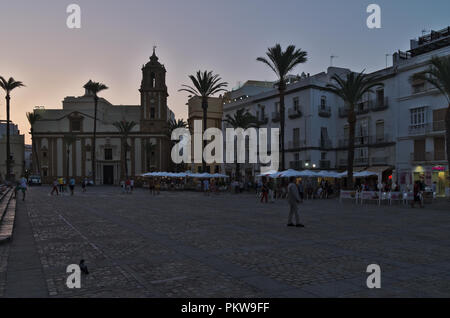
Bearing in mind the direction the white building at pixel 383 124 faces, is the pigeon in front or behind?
in front

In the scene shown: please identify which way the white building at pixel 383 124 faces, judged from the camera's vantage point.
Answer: facing the viewer and to the left of the viewer
